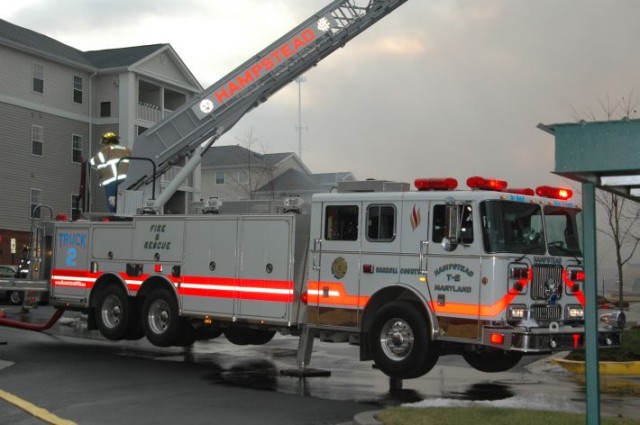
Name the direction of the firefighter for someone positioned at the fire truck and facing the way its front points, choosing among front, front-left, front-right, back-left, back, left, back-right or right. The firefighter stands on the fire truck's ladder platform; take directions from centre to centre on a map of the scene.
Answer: back

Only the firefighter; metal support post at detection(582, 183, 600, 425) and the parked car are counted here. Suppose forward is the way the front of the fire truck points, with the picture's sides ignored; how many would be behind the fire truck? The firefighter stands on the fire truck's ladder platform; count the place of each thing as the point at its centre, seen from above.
2

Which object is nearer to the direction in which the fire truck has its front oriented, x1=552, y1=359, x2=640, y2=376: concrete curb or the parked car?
the concrete curb

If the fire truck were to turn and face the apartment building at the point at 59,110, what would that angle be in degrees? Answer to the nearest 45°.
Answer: approximately 180°

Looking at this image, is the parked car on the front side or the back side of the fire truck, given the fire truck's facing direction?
on the back side

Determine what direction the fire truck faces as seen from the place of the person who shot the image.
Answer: facing the viewer and to the right of the viewer

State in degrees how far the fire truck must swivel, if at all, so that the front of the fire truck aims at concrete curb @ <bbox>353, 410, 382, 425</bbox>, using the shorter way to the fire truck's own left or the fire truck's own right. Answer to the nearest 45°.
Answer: approximately 45° to the fire truck's own right

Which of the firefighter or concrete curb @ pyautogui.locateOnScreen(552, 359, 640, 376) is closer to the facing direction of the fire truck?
the concrete curb

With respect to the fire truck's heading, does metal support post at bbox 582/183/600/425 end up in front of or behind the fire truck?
in front

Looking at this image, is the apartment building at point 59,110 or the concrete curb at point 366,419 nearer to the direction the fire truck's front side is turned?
the concrete curb

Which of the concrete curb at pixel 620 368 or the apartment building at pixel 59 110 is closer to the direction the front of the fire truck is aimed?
the concrete curb

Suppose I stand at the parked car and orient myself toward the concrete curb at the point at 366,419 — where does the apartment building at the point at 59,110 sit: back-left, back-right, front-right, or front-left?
back-left
